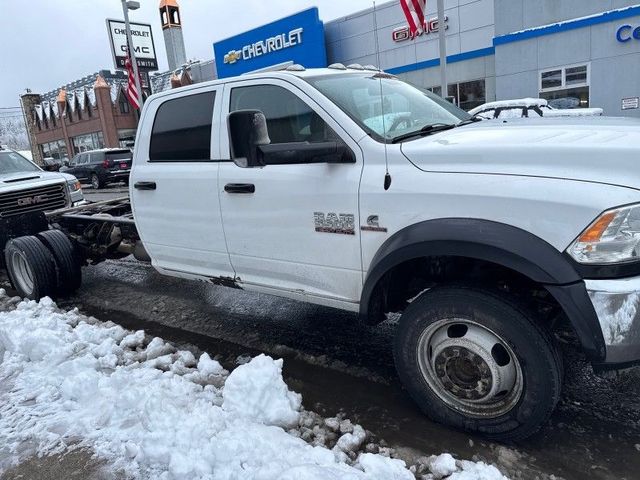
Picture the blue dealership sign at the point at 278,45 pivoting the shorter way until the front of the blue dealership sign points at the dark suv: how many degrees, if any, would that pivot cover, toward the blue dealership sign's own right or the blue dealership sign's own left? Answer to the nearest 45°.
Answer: approximately 45° to the blue dealership sign's own right

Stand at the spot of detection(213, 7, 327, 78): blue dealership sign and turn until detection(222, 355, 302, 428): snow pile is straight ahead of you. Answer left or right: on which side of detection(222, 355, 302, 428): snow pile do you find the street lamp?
right

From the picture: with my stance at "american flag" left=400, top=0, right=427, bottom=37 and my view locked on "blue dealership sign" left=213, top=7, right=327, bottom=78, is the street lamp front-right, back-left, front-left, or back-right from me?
front-left

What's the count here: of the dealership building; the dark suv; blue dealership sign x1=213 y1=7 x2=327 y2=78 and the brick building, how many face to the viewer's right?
0

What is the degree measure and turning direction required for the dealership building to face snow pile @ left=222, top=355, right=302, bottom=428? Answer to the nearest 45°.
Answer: approximately 45° to its left

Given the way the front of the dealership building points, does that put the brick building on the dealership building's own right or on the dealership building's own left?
on the dealership building's own right

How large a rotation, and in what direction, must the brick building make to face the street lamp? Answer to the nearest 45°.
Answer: approximately 45° to its left

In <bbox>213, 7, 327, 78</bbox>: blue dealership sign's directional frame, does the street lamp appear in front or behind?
in front

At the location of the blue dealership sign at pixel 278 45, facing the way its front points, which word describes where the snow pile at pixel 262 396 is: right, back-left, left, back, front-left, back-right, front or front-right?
front-left

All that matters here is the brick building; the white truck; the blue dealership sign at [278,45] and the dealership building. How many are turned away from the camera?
0

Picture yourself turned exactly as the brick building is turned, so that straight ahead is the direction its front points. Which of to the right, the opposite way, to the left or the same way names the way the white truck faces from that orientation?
to the left

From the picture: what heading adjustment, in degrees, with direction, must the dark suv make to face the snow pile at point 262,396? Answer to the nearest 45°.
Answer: approximately 135° to its left

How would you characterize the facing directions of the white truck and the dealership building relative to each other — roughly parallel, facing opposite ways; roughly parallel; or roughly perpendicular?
roughly perpendicular

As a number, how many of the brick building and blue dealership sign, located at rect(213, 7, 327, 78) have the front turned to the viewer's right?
0

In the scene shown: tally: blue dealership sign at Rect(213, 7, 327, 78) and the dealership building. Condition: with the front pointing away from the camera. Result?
0

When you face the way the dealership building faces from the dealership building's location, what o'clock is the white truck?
The white truck is roughly at 11 o'clock from the dealership building.

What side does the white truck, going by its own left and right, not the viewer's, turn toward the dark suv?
back
